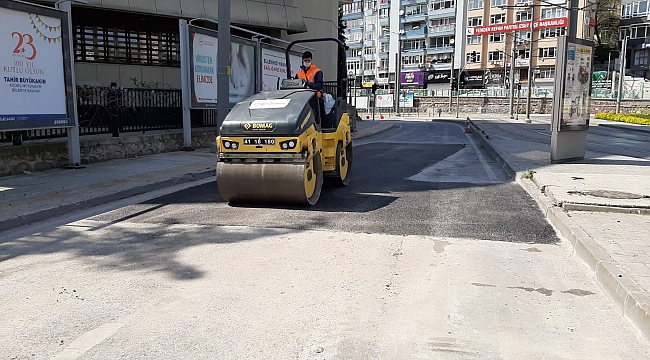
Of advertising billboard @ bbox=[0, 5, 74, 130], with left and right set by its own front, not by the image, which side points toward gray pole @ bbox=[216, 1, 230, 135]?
left

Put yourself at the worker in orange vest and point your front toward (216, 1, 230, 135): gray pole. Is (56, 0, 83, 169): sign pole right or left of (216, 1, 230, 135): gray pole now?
left

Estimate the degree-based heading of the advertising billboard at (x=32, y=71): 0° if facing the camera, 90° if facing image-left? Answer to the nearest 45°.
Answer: approximately 315°

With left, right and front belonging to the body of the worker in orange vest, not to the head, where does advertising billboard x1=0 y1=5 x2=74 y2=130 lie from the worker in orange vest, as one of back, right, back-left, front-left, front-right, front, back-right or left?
front-right

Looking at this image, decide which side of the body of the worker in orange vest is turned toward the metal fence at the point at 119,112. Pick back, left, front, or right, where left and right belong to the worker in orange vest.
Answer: right

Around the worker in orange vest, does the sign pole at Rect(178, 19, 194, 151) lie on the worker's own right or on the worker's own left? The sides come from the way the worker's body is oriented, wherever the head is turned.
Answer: on the worker's own right

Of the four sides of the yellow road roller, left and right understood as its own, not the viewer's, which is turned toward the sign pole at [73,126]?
right
